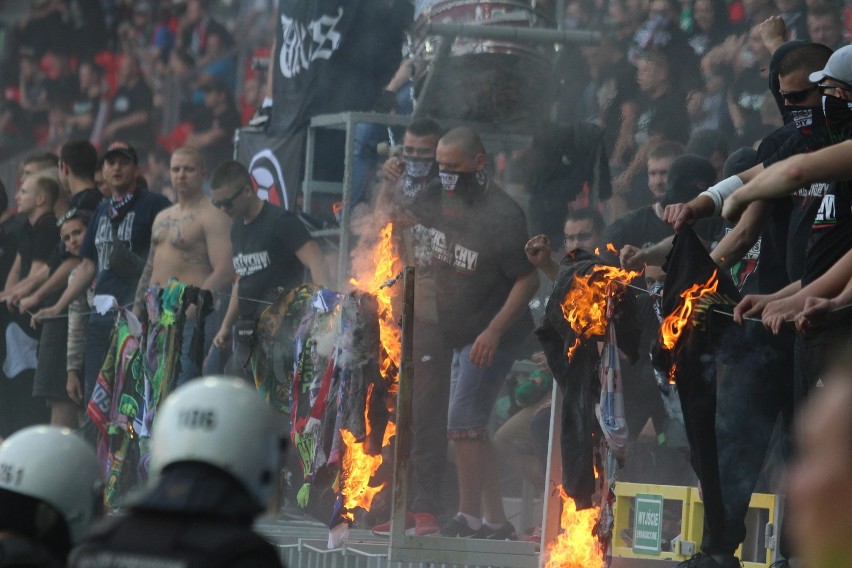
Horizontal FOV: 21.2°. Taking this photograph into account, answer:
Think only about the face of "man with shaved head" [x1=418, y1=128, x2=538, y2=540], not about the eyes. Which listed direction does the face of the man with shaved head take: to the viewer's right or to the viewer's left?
to the viewer's left

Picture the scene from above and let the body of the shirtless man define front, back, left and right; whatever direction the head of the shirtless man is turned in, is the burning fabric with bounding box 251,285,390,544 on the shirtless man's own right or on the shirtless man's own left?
on the shirtless man's own left

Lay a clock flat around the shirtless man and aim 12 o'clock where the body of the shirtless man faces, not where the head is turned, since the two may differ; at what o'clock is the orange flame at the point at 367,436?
The orange flame is roughly at 10 o'clock from the shirtless man.

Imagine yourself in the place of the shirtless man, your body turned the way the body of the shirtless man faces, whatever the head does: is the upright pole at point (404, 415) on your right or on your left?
on your left

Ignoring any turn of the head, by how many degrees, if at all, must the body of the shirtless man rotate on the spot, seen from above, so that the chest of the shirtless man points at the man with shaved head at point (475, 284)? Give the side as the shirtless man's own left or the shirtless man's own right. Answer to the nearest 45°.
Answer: approximately 90° to the shirtless man's own left

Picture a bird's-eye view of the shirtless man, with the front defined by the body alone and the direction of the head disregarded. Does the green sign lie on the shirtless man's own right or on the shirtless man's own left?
on the shirtless man's own left

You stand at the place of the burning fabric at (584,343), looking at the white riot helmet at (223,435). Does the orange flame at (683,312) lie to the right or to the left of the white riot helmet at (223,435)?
left

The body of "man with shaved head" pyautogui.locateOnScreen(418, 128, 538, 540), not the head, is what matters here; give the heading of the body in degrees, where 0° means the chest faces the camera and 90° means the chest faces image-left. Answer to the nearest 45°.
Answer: approximately 45°
